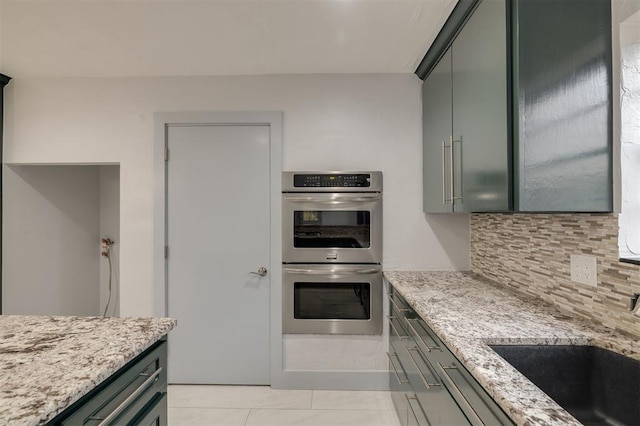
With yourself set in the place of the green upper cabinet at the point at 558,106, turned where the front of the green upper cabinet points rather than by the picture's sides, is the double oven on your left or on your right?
on your right

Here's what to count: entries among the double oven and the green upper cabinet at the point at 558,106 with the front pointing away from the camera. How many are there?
0

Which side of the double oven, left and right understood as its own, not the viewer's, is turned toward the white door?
right

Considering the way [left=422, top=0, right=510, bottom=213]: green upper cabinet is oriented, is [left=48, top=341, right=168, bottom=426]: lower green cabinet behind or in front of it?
in front

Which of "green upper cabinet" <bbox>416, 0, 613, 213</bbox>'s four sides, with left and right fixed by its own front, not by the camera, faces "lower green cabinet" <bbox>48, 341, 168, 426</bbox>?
front

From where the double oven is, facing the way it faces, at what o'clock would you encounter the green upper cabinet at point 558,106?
The green upper cabinet is roughly at 11 o'clock from the double oven.

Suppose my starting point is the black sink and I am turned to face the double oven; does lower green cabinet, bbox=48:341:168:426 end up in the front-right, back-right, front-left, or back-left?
front-left

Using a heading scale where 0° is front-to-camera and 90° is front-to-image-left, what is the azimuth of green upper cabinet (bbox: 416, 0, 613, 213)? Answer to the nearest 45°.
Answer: approximately 45°

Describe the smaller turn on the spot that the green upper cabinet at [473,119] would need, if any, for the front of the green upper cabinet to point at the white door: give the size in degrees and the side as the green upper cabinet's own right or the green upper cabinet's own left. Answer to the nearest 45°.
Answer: approximately 45° to the green upper cabinet's own right

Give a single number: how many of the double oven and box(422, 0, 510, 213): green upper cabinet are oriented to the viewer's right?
0

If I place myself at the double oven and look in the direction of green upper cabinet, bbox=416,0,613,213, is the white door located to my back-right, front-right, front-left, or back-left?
back-right

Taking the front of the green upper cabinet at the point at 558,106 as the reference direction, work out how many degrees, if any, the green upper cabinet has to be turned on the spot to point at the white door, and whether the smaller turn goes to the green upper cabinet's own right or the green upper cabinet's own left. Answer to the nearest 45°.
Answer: approximately 45° to the green upper cabinet's own right

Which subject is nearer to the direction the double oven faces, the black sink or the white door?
the black sink

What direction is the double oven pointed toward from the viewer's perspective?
toward the camera
